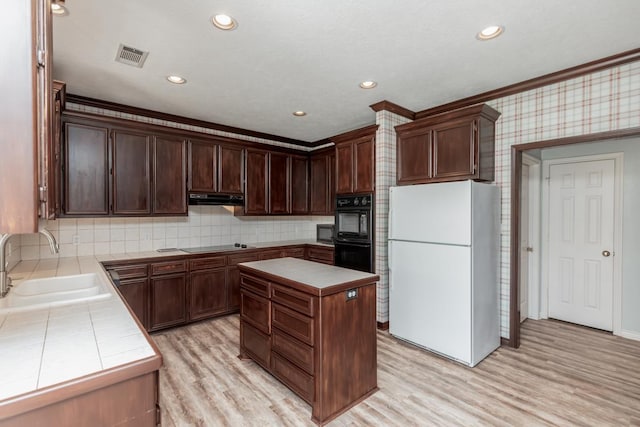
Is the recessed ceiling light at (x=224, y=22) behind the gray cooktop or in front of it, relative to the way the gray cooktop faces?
in front

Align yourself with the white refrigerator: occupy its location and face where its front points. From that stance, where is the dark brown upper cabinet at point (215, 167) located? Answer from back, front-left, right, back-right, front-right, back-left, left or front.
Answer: front-right

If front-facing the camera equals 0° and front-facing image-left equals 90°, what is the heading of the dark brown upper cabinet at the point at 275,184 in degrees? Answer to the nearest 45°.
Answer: approximately 315°

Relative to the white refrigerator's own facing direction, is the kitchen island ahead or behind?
ahead

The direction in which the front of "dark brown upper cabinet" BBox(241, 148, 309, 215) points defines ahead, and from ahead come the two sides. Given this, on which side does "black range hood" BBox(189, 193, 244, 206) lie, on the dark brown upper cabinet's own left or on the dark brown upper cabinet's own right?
on the dark brown upper cabinet's own right

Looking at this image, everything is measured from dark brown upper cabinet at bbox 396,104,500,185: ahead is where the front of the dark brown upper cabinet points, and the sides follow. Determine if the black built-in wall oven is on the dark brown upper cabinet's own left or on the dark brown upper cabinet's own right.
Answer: on the dark brown upper cabinet's own right
